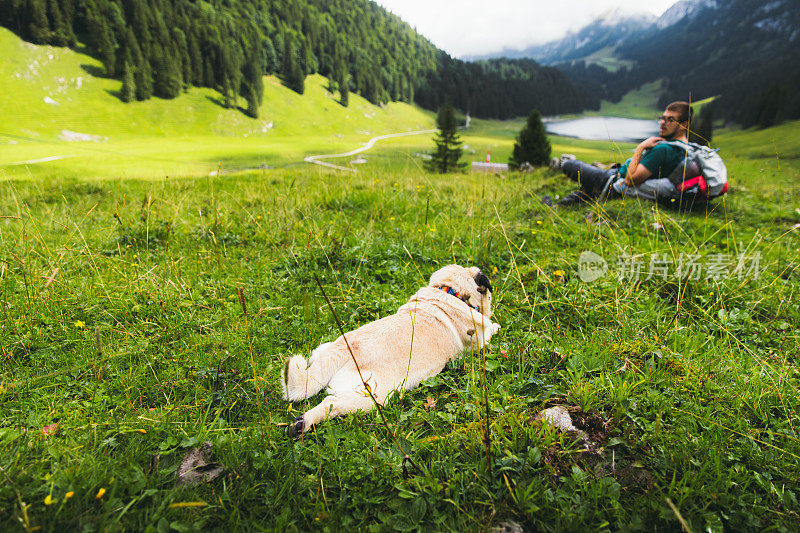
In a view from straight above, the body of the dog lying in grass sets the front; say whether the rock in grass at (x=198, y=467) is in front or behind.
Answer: behind

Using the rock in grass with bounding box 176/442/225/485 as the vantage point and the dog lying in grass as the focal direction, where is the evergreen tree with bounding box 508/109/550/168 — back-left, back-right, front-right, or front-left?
front-left

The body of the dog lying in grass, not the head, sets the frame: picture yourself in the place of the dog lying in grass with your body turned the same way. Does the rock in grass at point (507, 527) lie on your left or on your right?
on your right

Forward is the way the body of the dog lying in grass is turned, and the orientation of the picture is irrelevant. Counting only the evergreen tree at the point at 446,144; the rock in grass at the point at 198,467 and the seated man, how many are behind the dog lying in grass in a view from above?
1

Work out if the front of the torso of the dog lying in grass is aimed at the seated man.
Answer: yes

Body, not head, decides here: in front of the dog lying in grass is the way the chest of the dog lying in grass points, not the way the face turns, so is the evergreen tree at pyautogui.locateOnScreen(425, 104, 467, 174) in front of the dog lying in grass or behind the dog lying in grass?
in front

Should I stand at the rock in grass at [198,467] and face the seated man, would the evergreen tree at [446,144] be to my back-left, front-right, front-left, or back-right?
front-left

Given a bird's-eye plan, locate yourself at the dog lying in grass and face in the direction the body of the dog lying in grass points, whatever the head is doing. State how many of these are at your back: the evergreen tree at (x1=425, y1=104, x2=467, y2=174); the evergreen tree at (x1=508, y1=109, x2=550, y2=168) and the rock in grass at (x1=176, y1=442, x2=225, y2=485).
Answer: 1

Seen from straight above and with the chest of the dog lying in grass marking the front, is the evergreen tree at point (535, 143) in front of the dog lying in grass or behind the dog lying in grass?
in front

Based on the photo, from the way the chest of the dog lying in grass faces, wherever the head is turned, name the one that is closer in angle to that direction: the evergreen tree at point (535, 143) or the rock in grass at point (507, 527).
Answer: the evergreen tree

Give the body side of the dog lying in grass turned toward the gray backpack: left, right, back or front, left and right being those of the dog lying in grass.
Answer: front

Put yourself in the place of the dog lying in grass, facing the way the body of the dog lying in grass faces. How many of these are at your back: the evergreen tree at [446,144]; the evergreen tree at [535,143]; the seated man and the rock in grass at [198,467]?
1

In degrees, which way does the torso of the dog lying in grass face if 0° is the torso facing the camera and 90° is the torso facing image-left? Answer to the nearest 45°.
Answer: approximately 225°
